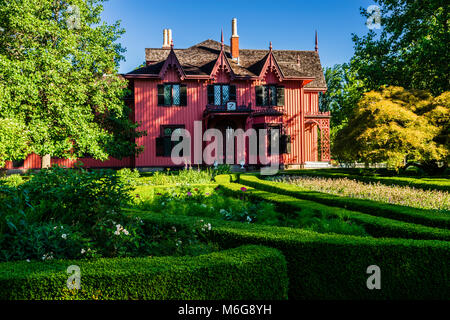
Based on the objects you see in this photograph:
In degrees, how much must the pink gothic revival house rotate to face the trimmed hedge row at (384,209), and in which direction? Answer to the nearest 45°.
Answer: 0° — it already faces it

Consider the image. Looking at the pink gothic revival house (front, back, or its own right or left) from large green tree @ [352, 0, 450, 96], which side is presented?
left

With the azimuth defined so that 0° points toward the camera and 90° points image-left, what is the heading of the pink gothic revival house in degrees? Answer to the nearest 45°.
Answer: approximately 0°

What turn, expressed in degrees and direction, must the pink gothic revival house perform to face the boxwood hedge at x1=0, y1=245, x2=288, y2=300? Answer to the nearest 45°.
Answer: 0° — it already faces it

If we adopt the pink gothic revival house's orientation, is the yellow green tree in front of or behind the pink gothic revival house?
in front

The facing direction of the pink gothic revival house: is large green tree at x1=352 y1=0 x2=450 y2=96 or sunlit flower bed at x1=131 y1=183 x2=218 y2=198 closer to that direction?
the sunlit flower bed

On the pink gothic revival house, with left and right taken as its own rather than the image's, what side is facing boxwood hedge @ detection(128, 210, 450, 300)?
front

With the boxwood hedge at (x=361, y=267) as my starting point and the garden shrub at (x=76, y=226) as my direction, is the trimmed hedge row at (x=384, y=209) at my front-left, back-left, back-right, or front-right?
back-right

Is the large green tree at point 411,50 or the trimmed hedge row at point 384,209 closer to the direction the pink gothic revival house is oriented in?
the trimmed hedge row

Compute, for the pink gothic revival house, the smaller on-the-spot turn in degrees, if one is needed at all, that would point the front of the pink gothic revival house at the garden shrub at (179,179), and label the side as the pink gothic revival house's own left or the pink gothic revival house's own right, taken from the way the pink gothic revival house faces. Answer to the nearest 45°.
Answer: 0° — it already faces it
